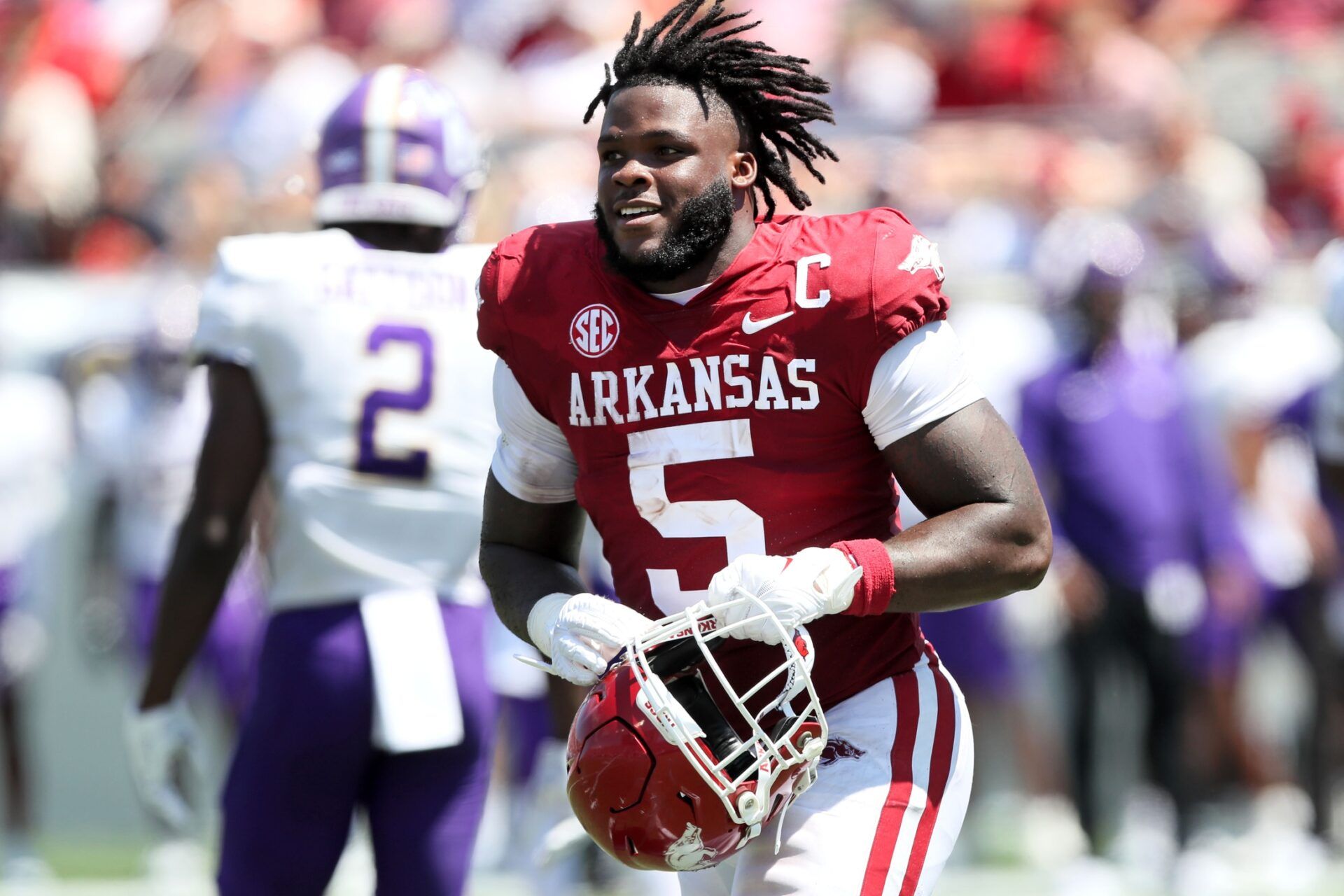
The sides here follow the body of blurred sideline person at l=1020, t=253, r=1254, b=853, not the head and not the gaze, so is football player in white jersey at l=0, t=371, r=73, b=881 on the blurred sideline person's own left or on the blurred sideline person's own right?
on the blurred sideline person's own right

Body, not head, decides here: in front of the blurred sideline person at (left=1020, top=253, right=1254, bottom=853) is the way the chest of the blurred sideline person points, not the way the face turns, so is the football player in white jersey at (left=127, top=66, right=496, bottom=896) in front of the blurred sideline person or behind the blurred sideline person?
in front

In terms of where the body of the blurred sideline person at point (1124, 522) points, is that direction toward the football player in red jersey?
yes

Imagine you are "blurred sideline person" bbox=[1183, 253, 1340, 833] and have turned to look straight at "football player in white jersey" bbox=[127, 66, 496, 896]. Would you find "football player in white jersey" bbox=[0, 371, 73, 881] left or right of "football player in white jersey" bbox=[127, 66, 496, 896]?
right

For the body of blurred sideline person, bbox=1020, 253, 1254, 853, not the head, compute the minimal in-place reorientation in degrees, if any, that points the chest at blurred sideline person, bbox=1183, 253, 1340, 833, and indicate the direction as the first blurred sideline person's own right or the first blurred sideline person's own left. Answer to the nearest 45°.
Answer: approximately 135° to the first blurred sideline person's own left

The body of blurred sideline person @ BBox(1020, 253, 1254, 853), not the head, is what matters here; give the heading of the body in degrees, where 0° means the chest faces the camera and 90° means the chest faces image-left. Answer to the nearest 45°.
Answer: approximately 0°

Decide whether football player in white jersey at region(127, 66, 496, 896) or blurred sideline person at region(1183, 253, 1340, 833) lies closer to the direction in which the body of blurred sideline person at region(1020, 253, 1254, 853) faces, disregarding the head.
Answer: the football player in white jersey

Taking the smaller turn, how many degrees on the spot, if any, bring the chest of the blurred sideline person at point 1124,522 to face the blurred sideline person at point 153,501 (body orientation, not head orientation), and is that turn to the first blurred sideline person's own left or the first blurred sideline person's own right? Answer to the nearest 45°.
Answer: approximately 90° to the first blurred sideline person's own right

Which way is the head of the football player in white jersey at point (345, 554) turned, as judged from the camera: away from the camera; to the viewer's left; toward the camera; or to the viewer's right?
away from the camera
